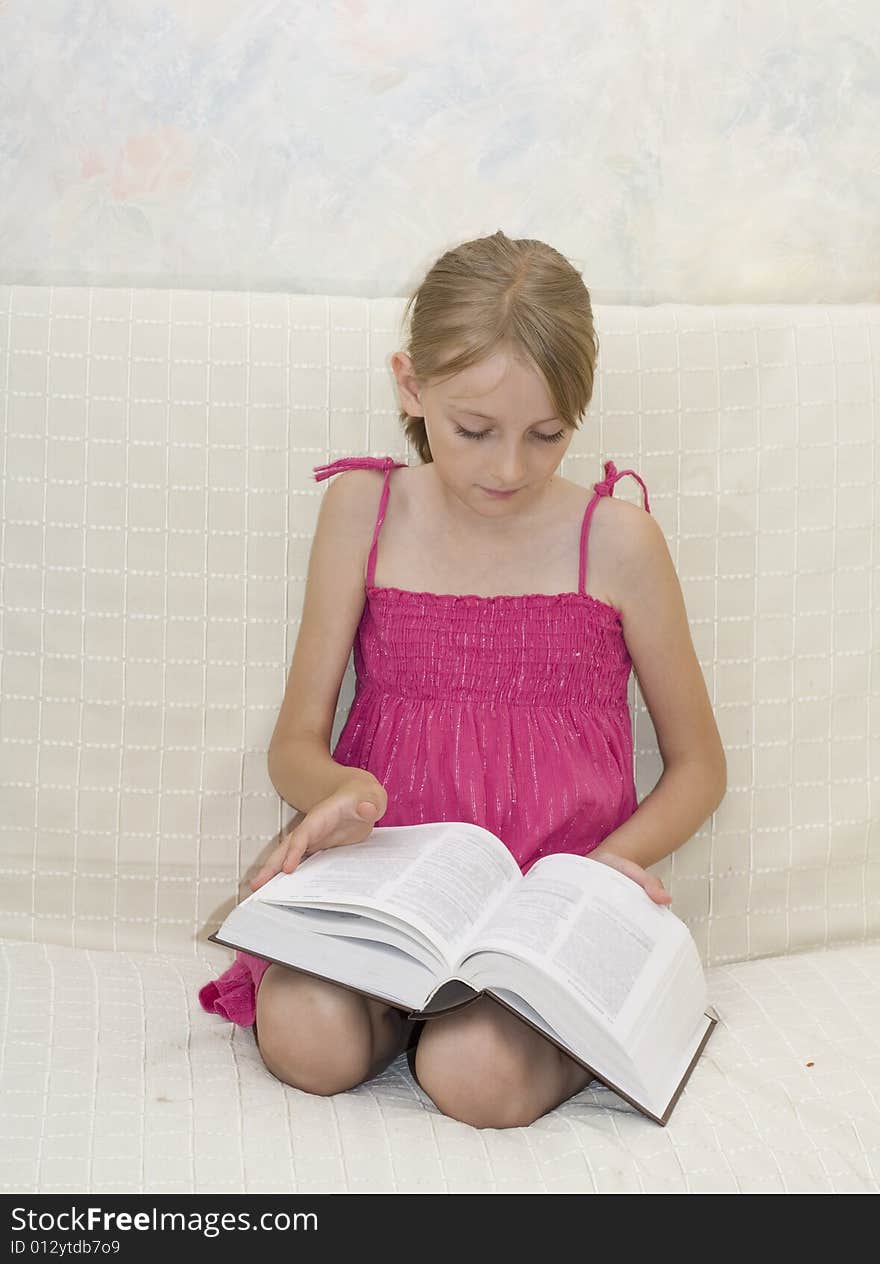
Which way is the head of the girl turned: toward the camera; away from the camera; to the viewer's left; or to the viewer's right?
toward the camera

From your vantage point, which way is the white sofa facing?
toward the camera
